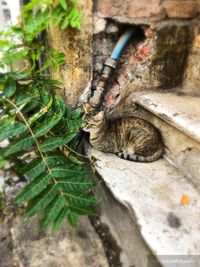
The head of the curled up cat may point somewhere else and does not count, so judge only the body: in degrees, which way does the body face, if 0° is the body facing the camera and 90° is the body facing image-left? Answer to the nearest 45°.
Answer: approximately 90°
